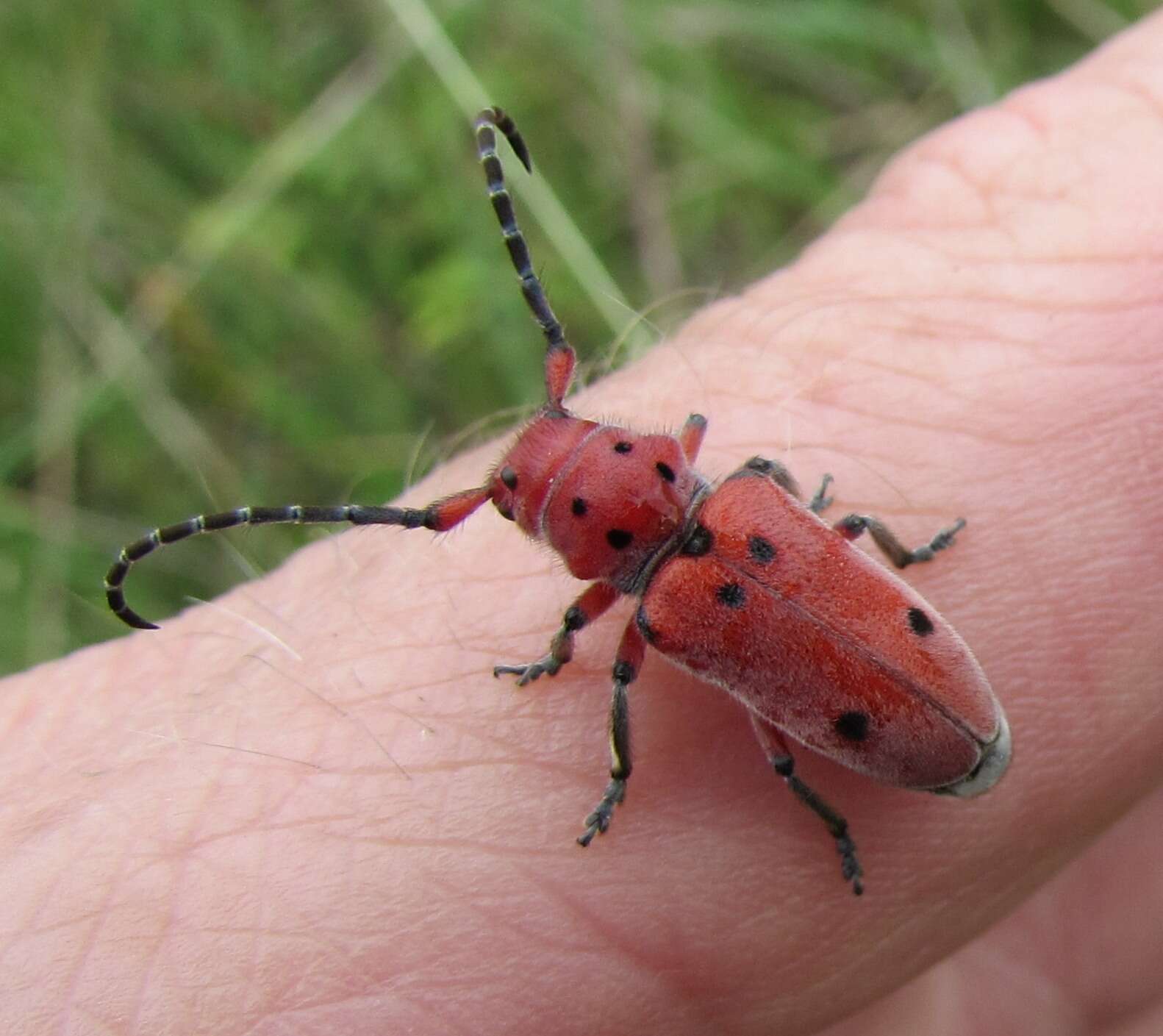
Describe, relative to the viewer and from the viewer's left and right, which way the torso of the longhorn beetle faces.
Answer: facing away from the viewer and to the left of the viewer
